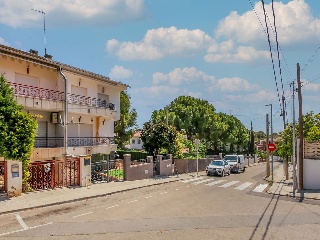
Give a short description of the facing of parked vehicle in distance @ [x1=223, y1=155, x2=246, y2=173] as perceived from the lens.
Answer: facing the viewer and to the left of the viewer

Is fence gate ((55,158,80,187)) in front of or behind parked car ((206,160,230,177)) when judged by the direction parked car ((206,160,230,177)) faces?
in front

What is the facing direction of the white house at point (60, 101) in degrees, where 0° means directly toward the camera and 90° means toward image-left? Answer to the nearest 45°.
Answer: approximately 315°

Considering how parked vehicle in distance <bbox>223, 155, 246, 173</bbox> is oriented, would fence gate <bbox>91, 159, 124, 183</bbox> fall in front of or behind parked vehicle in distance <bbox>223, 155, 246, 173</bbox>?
in front

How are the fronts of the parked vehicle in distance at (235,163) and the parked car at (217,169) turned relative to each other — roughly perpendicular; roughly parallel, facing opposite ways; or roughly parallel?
roughly parallel

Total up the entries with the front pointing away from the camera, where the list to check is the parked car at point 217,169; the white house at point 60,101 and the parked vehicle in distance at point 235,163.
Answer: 0

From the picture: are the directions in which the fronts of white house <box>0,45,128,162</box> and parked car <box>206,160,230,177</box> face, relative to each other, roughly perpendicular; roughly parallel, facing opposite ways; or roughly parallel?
roughly perpendicular

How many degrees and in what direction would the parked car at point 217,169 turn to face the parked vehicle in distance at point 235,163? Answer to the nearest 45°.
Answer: approximately 135° to its right

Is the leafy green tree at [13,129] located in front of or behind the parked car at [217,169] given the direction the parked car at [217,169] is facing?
in front

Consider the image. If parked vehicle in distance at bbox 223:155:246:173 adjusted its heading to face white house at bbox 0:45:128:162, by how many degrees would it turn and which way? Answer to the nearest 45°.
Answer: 0° — it already faces it

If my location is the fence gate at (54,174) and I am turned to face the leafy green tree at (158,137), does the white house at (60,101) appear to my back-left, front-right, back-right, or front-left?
front-left

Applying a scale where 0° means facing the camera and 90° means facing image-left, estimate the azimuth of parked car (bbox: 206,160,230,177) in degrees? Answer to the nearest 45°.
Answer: approximately 45°
